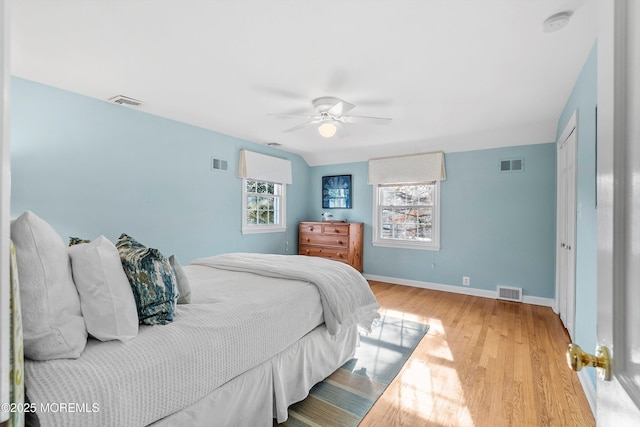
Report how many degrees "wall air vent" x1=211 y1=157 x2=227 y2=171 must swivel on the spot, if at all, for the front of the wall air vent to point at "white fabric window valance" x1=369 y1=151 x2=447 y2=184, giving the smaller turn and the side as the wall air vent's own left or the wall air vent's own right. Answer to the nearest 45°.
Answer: approximately 45° to the wall air vent's own left

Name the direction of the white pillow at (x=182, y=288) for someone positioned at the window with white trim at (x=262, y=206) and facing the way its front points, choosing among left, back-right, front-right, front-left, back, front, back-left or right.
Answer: front-right

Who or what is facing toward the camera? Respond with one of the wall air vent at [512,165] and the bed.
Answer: the wall air vent

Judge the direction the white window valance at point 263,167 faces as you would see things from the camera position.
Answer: facing the viewer and to the right of the viewer

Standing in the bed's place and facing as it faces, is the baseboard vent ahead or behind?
ahead

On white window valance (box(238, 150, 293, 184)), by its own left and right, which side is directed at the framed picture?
left

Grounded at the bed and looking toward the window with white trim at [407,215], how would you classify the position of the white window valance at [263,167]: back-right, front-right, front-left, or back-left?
front-left

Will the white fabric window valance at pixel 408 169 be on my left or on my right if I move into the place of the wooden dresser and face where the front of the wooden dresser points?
on my left

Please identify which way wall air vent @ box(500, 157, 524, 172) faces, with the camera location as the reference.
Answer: facing the viewer

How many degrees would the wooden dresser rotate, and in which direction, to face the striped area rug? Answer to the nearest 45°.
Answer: approximately 45° to its left

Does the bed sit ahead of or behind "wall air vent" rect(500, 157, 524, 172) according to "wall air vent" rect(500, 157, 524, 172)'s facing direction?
ahead

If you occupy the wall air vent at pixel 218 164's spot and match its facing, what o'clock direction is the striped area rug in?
The striped area rug is roughly at 1 o'clock from the wall air vent.

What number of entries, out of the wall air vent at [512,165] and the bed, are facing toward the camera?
1

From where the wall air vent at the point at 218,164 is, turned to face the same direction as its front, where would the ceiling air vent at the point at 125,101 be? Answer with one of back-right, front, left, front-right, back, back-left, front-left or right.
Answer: right

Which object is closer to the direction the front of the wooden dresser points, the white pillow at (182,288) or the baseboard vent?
the white pillow

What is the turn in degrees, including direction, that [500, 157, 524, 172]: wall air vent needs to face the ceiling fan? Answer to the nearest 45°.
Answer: approximately 45° to its right

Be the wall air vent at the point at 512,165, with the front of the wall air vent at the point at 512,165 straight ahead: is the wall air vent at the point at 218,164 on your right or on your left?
on your right
